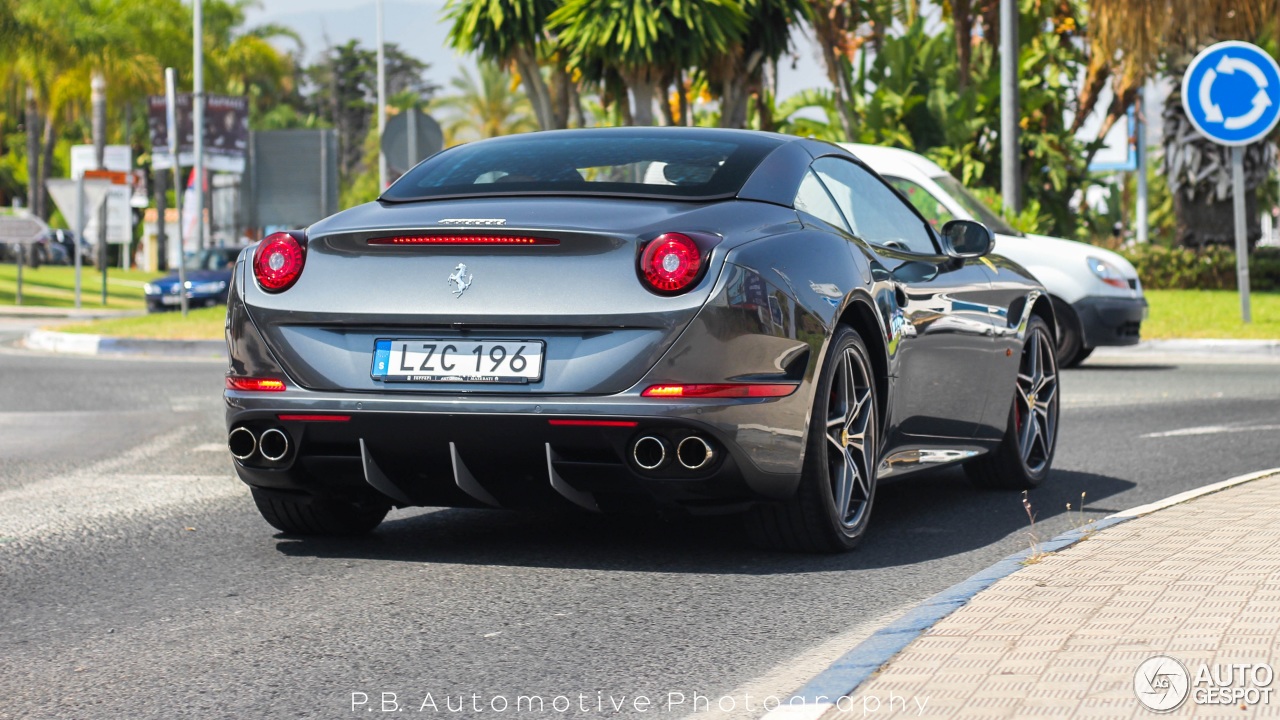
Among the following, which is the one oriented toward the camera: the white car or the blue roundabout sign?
the blue roundabout sign

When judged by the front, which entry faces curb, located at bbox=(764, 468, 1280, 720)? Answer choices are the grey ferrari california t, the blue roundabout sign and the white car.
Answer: the blue roundabout sign

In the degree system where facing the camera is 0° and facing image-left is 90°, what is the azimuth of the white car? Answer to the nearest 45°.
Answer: approximately 270°

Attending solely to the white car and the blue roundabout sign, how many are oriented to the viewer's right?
1

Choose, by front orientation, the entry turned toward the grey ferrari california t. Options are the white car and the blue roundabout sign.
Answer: the blue roundabout sign

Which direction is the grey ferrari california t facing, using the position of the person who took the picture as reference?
facing away from the viewer and to the right of the viewer

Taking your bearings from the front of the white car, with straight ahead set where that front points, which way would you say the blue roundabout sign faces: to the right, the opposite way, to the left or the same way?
to the right

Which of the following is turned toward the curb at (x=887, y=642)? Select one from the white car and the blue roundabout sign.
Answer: the blue roundabout sign

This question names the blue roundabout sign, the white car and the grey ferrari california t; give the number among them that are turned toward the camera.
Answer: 1

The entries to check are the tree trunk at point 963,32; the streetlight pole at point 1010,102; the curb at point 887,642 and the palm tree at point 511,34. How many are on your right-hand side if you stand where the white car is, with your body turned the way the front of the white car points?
1

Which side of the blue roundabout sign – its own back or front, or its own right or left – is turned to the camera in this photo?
front

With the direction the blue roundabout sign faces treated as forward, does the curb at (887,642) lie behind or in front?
in front

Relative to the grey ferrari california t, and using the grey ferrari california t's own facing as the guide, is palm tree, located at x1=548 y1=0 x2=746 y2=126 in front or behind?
in front

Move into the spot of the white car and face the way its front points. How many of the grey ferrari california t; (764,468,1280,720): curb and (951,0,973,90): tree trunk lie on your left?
1

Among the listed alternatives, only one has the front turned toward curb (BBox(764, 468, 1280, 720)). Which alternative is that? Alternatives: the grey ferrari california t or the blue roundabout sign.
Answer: the blue roundabout sign
